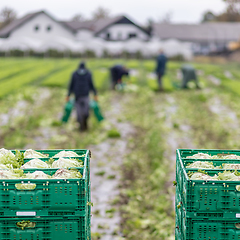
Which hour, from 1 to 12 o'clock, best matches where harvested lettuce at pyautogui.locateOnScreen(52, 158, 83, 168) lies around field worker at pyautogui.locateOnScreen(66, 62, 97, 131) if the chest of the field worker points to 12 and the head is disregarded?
The harvested lettuce is roughly at 6 o'clock from the field worker.

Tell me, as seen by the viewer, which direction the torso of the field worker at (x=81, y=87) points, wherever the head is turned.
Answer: away from the camera

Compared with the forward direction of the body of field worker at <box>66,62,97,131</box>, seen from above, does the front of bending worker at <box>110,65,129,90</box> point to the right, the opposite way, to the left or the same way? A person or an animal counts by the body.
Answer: to the right

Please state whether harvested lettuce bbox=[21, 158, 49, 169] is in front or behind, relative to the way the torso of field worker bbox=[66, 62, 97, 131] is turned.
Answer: behind

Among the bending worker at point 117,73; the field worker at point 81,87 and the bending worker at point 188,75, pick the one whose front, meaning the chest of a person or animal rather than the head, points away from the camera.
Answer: the field worker

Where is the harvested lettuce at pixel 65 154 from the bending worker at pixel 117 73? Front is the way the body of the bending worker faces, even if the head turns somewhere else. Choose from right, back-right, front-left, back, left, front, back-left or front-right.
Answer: right

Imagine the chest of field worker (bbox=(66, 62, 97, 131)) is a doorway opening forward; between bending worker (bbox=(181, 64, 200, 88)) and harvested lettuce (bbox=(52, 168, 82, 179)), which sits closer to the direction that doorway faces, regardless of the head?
the bending worker

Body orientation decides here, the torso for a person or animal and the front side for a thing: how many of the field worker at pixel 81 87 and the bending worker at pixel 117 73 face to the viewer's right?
1

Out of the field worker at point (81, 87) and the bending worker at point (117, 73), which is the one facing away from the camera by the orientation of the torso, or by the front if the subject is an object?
the field worker

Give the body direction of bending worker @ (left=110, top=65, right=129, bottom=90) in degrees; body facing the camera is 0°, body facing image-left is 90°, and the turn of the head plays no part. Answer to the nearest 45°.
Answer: approximately 270°
